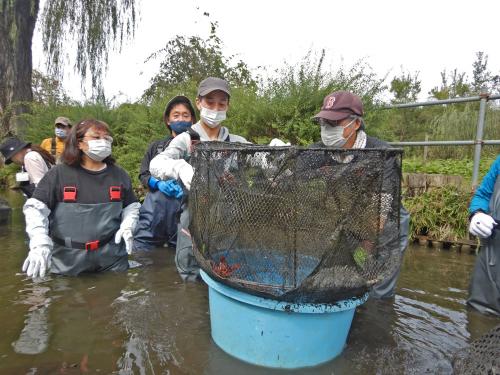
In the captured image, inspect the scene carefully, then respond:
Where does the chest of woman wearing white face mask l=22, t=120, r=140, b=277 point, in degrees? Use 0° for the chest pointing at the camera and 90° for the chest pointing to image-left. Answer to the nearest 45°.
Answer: approximately 0°

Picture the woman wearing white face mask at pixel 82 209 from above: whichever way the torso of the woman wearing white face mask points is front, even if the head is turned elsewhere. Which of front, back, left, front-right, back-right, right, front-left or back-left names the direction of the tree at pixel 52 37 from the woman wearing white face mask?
back

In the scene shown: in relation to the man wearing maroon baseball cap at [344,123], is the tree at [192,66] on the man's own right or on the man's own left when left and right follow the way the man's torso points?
on the man's own right

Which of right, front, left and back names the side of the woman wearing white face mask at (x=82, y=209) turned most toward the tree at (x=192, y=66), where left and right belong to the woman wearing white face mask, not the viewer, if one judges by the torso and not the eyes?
back
